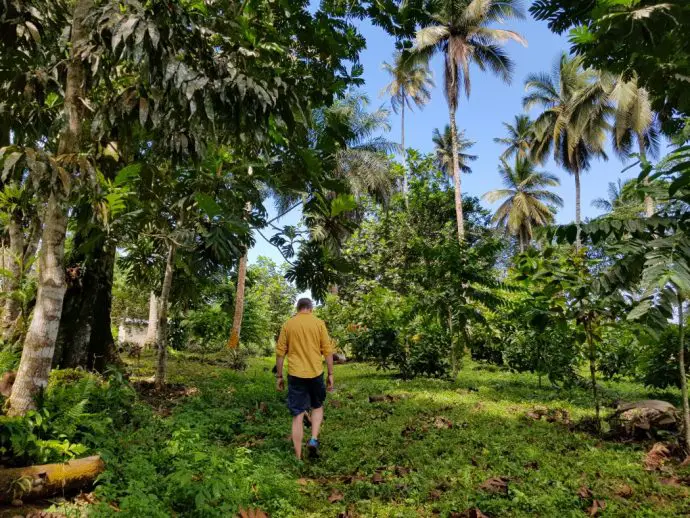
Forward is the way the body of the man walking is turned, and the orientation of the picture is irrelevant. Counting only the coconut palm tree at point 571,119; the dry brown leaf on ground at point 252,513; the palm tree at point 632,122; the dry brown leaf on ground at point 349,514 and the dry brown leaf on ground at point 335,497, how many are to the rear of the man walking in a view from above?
3

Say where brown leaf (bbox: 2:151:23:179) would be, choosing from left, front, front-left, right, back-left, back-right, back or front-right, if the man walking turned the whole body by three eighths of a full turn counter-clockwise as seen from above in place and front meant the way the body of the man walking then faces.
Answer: front

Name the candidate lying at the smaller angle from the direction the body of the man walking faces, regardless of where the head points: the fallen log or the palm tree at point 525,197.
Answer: the palm tree

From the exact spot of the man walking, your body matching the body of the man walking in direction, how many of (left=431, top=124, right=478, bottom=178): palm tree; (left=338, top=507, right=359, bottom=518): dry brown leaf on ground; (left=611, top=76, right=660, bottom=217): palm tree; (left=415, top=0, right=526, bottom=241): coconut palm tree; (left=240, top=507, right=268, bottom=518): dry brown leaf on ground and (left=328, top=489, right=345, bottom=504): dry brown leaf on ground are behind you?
3

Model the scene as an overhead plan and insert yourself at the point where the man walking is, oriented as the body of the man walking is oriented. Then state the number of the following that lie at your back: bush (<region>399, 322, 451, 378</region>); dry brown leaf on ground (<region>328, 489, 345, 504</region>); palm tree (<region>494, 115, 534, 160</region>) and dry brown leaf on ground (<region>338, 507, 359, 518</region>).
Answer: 2

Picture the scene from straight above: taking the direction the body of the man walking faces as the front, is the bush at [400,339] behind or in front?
in front

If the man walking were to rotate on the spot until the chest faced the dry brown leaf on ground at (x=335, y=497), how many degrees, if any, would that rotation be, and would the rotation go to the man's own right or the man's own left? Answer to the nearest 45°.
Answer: approximately 180°

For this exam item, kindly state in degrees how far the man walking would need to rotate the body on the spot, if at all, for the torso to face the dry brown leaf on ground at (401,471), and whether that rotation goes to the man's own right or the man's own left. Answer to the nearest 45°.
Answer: approximately 135° to the man's own right

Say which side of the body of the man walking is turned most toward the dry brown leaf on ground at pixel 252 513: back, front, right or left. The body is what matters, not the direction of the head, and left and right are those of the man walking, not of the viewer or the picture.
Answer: back

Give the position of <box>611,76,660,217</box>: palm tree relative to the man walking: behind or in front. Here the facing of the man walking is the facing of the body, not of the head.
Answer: in front

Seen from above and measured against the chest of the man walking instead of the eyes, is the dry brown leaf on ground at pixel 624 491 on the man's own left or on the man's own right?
on the man's own right

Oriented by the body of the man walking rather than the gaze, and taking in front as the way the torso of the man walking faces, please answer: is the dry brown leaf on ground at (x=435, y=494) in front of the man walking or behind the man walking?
behind

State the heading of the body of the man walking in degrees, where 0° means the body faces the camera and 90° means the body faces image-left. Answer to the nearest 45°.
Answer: approximately 180°

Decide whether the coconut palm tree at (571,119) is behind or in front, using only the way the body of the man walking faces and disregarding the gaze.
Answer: in front

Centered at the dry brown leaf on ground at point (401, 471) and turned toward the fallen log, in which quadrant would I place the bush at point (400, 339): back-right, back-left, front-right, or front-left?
back-right

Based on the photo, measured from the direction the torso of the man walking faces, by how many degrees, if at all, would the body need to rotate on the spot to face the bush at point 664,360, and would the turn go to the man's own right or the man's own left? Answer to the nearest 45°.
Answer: approximately 90° to the man's own right

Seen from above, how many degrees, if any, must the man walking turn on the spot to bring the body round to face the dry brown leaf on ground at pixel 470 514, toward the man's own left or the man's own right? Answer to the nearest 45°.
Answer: approximately 135° to the man's own right

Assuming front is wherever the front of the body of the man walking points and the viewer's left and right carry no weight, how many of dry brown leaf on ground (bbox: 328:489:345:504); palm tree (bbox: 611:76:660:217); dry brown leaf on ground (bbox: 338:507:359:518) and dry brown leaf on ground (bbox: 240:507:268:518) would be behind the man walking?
3
